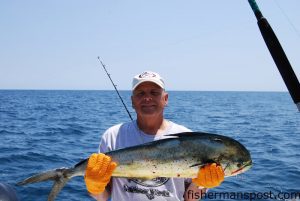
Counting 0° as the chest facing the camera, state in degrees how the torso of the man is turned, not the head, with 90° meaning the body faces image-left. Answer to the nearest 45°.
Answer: approximately 0°

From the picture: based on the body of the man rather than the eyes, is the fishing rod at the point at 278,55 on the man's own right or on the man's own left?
on the man's own left
